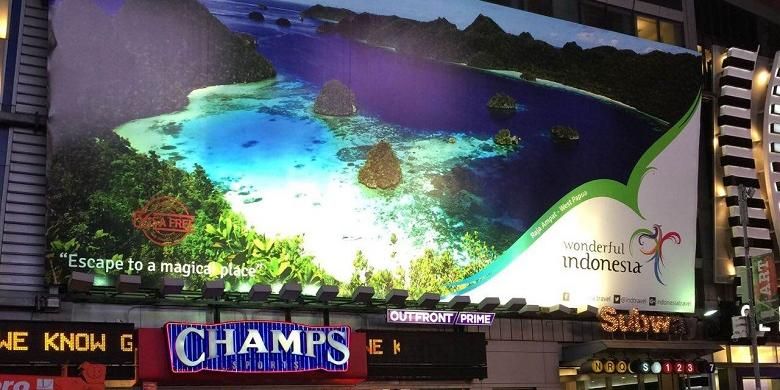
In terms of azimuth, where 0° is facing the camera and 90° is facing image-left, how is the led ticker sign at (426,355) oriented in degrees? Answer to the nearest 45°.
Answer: approximately 0°

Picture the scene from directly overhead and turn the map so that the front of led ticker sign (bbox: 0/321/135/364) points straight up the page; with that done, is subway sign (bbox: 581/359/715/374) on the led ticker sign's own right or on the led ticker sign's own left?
on the led ticker sign's own left

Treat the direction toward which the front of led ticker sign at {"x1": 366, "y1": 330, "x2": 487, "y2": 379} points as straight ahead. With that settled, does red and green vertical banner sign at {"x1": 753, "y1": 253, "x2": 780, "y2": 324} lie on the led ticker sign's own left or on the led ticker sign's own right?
on the led ticker sign's own left

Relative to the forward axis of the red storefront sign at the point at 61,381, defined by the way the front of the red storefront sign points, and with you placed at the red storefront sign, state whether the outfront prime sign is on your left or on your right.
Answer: on your left

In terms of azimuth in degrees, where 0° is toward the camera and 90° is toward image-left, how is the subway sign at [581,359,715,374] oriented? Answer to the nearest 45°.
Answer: approximately 0°

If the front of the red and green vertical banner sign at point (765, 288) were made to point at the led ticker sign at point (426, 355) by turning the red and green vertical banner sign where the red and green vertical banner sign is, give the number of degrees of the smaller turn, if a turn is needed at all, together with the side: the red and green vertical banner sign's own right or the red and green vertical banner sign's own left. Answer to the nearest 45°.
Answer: approximately 45° to the red and green vertical banner sign's own right

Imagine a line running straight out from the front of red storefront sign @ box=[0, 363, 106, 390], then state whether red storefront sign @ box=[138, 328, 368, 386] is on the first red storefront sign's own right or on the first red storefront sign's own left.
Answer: on the first red storefront sign's own left
